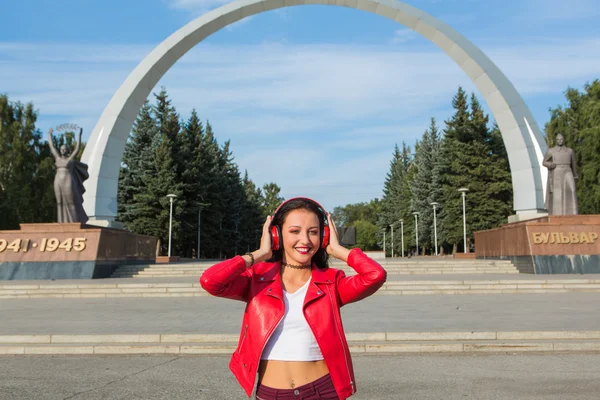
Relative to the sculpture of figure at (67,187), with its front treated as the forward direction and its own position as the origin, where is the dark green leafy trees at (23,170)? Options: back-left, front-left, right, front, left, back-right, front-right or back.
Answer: back

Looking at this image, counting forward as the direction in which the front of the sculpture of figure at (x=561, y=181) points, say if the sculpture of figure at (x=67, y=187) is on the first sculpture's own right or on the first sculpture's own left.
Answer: on the first sculpture's own right

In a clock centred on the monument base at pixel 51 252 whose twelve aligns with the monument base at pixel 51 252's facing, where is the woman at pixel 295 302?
The woman is roughly at 12 o'clock from the monument base.

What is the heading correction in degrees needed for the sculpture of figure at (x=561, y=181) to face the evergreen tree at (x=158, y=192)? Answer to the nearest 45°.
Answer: approximately 135° to its right
